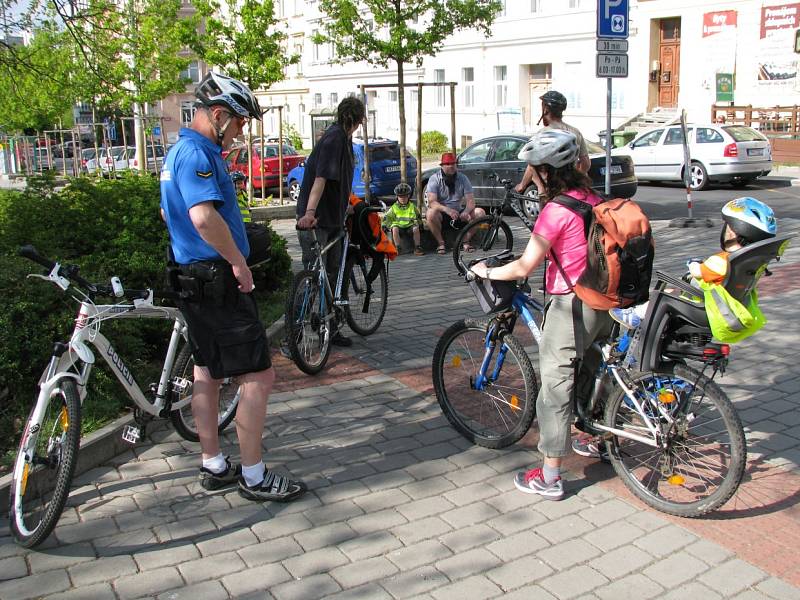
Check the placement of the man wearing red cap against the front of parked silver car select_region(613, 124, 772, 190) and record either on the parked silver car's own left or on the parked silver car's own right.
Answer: on the parked silver car's own left

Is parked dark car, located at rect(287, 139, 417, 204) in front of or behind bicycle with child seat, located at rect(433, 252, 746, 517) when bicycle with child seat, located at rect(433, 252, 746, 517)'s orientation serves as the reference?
in front

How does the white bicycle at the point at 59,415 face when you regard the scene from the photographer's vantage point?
facing the viewer and to the left of the viewer

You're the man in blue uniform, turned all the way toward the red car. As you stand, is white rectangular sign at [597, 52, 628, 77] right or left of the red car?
right

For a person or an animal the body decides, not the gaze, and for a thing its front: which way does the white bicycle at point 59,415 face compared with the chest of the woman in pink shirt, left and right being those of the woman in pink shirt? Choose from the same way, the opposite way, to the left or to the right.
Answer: to the left

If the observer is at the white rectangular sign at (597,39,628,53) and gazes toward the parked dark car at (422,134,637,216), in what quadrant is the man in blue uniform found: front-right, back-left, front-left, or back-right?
back-left

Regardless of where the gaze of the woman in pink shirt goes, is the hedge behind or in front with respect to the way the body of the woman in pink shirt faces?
in front

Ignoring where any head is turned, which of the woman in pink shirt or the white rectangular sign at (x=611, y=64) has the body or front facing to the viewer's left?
the woman in pink shirt

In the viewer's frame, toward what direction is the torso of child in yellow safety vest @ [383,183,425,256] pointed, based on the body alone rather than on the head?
toward the camera

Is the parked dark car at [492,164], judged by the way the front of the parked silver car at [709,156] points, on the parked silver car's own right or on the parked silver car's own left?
on the parked silver car's own left

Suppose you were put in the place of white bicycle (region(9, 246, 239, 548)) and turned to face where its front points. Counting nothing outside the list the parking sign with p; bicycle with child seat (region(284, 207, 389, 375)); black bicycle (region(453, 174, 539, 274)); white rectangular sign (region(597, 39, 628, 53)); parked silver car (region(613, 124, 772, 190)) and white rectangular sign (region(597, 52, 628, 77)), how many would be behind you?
6

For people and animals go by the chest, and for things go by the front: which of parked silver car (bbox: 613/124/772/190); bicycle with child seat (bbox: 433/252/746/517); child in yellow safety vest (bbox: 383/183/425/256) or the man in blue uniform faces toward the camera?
the child in yellow safety vest

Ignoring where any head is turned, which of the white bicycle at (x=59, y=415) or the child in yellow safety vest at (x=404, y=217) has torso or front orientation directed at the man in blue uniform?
the child in yellow safety vest

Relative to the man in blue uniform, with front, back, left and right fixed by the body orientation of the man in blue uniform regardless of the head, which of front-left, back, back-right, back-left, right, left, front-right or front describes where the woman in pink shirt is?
front

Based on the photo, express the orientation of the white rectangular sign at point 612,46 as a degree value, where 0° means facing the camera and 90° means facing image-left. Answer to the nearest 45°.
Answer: approximately 0°

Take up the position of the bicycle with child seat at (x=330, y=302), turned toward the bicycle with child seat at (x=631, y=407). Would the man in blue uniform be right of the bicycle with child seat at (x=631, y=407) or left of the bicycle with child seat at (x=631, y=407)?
right
